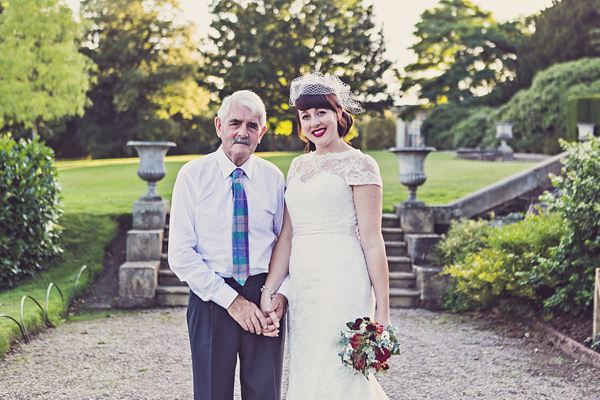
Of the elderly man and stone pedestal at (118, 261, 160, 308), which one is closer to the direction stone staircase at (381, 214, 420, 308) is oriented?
the elderly man

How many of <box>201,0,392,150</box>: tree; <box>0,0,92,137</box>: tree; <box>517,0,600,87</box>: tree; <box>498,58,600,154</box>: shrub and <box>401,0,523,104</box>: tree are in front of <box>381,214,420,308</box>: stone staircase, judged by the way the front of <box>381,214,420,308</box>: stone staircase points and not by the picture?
0

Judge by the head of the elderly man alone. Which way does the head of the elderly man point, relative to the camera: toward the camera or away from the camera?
toward the camera

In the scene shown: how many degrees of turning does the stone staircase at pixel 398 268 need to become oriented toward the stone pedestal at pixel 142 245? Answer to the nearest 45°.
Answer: approximately 90° to its right

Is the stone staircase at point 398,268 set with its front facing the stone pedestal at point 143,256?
no

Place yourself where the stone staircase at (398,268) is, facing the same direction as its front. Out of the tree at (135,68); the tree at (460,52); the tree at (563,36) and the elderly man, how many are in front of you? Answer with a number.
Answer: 1

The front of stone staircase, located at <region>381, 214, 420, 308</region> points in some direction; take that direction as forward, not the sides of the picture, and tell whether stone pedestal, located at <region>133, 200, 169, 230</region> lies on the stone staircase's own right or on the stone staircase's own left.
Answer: on the stone staircase's own right

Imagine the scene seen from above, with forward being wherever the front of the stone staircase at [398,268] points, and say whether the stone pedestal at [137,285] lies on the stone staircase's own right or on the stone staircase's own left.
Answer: on the stone staircase's own right

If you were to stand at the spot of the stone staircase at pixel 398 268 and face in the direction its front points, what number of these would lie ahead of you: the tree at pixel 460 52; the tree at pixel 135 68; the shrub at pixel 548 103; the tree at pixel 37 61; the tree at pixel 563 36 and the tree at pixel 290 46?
0

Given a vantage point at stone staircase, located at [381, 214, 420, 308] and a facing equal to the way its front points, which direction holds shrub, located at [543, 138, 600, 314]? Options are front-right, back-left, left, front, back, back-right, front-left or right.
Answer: front-left

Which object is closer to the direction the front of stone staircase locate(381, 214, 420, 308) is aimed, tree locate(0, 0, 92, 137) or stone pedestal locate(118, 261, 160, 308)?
the stone pedestal

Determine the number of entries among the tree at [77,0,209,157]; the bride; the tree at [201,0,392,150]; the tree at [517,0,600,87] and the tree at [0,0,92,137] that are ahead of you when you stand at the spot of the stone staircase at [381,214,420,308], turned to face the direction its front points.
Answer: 1

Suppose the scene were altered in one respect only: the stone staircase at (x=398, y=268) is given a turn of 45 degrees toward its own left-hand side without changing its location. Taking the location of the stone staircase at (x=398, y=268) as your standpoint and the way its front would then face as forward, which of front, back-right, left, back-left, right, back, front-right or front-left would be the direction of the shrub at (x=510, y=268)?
front

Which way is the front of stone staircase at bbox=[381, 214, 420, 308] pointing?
toward the camera

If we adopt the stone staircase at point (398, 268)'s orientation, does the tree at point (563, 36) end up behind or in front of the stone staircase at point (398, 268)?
behind

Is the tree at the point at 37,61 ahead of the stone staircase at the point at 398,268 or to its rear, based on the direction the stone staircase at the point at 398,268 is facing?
to the rear

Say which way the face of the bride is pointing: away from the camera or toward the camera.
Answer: toward the camera

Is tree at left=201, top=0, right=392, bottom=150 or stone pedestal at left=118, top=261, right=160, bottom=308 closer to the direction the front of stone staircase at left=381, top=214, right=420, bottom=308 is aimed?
the stone pedestal

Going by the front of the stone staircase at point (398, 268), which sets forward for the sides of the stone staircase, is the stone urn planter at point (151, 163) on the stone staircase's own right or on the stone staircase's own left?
on the stone staircase's own right
